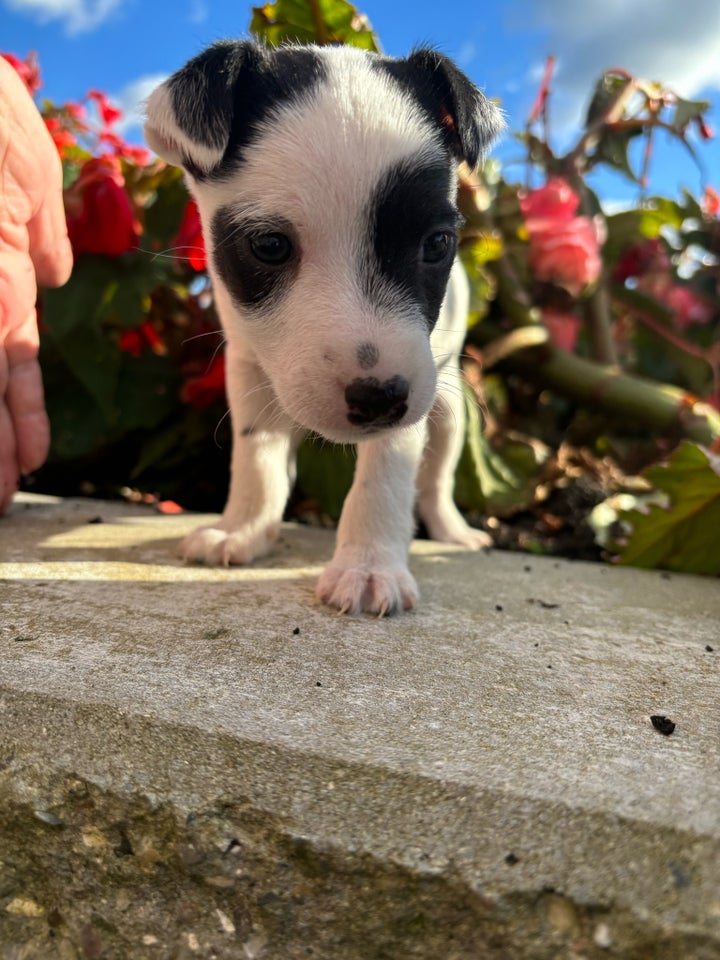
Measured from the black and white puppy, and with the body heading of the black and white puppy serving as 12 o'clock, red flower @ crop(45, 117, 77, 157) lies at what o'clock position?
The red flower is roughly at 5 o'clock from the black and white puppy.

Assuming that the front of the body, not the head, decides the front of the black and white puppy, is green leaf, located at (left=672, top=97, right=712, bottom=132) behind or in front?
behind

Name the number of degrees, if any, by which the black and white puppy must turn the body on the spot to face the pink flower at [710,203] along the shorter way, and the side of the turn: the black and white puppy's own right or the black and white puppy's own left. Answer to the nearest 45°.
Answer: approximately 135° to the black and white puppy's own left

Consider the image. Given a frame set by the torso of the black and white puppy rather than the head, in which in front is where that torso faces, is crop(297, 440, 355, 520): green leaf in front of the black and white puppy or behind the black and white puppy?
behind

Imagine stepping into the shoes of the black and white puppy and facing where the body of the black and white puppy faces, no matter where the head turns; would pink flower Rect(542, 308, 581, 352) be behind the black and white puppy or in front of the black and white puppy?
behind

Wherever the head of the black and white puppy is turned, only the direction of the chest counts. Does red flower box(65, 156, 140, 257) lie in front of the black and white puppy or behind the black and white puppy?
behind

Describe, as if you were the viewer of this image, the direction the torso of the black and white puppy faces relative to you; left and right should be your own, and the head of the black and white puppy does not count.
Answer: facing the viewer
